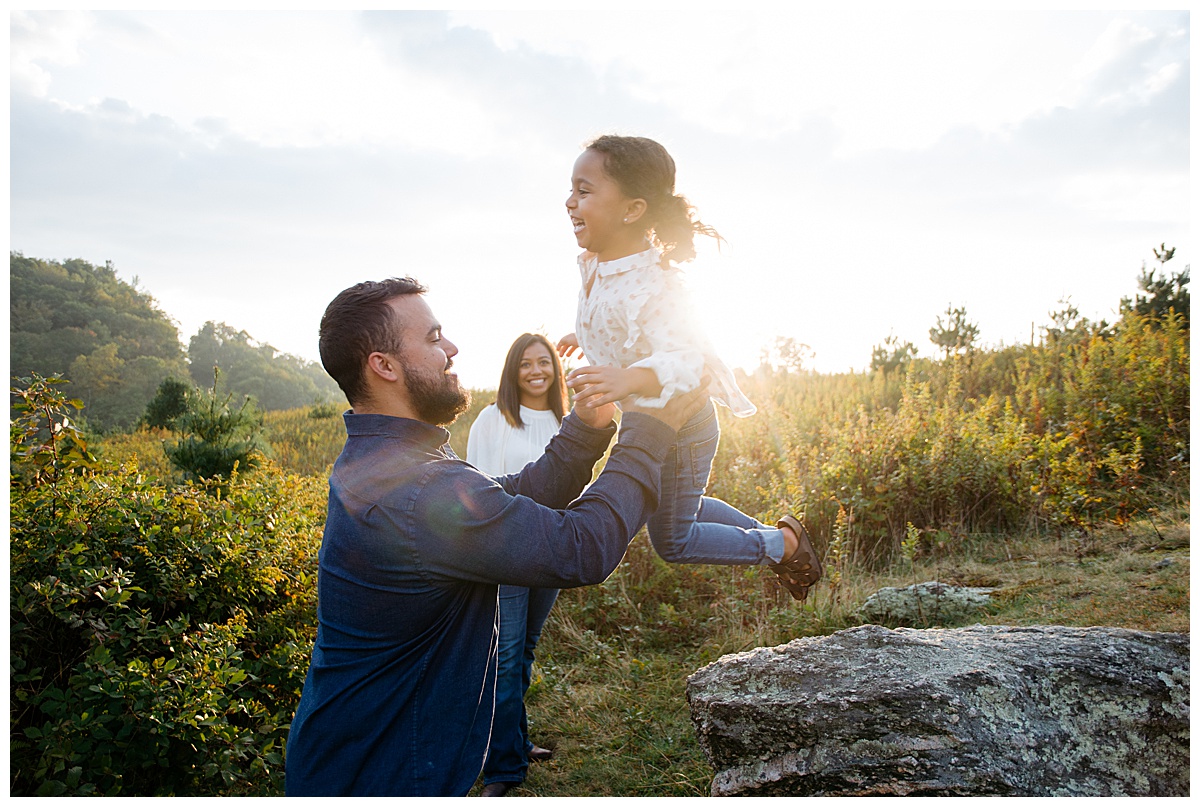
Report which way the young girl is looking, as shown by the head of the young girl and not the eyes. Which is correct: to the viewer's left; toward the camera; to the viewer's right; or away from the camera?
to the viewer's left

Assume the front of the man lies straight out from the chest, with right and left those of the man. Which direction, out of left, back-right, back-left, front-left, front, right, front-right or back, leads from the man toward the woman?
left

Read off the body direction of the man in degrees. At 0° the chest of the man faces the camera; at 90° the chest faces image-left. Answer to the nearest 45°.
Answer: approximately 270°

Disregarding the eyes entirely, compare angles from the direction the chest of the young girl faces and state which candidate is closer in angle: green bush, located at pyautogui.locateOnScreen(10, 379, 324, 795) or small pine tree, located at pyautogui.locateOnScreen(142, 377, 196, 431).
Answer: the green bush

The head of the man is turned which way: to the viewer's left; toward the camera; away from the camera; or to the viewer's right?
to the viewer's right

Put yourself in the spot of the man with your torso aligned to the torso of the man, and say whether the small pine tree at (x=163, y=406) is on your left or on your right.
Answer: on your left

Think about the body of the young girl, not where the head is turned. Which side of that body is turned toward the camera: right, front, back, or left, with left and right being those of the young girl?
left
